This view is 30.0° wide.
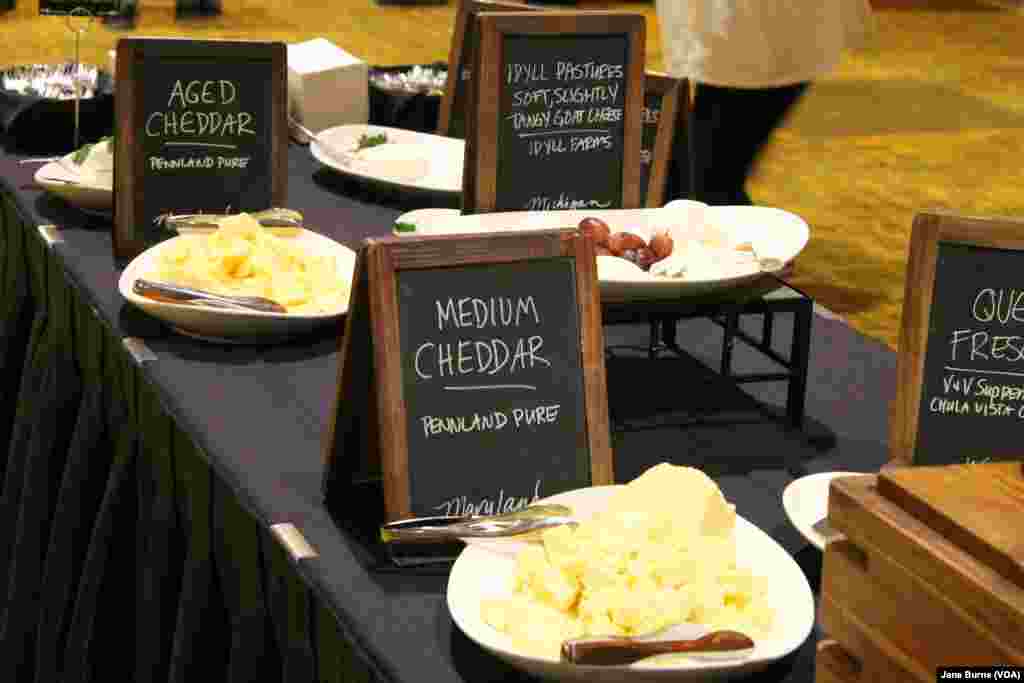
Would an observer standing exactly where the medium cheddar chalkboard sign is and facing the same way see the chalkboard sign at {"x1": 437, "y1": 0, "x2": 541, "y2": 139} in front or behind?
behind

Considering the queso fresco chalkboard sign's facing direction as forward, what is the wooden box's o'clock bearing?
The wooden box is roughly at 12 o'clock from the queso fresco chalkboard sign.

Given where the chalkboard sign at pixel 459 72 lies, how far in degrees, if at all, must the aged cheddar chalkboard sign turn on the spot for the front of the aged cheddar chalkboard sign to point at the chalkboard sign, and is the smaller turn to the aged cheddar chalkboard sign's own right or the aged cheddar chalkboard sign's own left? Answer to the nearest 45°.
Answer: approximately 90° to the aged cheddar chalkboard sign's own left

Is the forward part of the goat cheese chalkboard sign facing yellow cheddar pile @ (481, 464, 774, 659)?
yes

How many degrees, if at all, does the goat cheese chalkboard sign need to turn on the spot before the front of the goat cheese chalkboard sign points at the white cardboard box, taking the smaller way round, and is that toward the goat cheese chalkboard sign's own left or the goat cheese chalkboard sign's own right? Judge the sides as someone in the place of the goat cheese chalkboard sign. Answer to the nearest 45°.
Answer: approximately 135° to the goat cheese chalkboard sign's own right

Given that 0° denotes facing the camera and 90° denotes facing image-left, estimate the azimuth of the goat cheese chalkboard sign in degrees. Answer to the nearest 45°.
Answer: approximately 0°

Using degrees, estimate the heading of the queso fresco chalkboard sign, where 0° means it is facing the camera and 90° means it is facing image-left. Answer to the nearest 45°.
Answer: approximately 0°

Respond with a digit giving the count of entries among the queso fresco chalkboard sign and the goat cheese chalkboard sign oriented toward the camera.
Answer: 2

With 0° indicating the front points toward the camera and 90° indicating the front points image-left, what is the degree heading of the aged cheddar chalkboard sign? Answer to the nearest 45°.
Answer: approximately 315°
